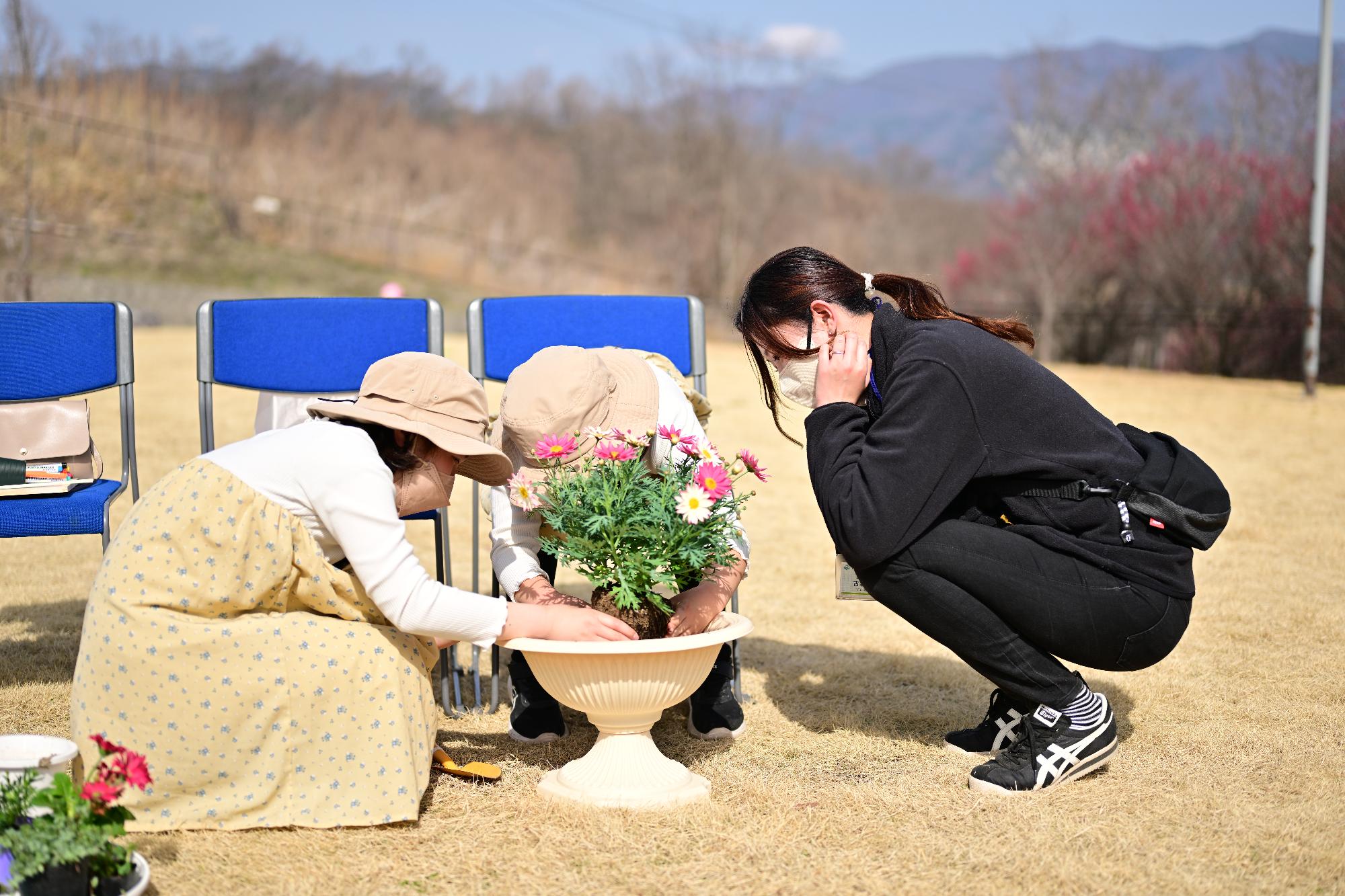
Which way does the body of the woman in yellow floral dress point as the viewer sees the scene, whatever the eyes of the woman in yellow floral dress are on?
to the viewer's right

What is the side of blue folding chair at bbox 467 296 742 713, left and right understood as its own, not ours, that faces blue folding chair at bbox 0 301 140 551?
right

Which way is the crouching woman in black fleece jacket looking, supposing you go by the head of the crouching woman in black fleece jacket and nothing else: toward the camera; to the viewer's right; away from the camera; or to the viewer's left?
to the viewer's left

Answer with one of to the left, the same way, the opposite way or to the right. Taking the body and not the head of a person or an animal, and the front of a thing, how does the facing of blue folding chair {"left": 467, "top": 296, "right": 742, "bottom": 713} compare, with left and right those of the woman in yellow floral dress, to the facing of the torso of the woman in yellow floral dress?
to the right

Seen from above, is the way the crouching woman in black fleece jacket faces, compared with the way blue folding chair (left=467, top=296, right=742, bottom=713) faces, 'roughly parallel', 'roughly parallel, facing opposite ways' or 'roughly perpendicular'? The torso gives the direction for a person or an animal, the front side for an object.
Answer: roughly perpendicular

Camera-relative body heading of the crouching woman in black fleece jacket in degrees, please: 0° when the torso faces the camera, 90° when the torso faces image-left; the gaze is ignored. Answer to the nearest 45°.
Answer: approximately 90°

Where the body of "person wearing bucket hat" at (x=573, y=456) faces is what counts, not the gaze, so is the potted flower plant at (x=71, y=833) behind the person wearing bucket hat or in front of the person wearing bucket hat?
in front
